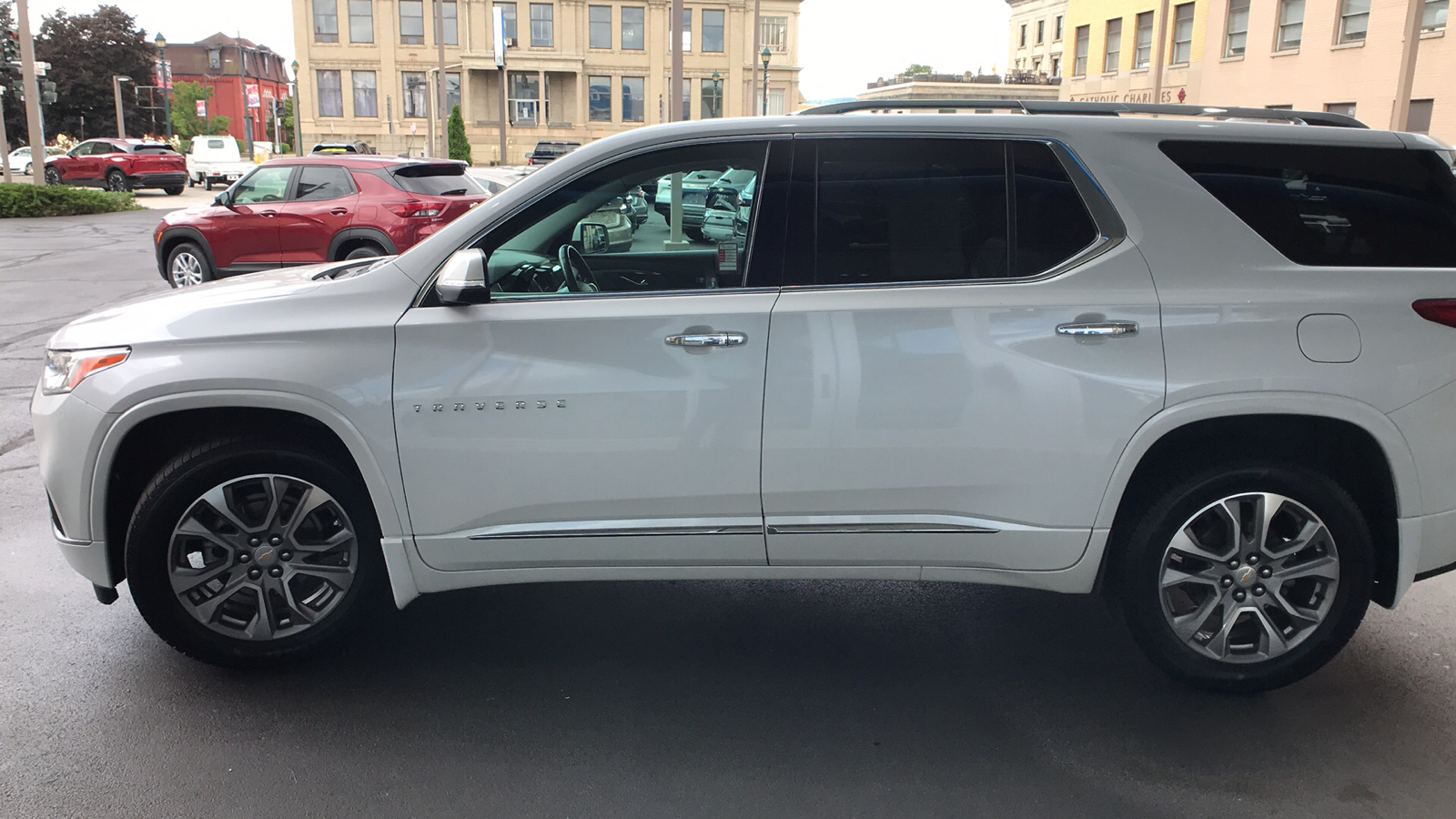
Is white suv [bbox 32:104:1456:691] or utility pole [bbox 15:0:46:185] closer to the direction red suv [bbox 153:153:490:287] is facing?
the utility pole

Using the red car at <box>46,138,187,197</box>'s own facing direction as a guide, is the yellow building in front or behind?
behind

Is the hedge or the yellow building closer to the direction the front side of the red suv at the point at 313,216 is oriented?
the hedge

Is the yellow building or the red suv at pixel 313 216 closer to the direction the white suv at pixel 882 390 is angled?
the red suv

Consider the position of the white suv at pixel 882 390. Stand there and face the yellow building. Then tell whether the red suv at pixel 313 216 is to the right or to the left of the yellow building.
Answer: left

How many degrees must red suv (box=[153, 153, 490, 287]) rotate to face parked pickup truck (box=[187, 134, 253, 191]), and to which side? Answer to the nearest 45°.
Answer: approximately 45° to its right

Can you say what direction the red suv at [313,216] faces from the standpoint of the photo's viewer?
facing away from the viewer and to the left of the viewer

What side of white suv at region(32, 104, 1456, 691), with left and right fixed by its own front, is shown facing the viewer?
left

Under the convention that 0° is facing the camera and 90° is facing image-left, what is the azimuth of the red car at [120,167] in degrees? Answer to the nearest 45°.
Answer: approximately 135°

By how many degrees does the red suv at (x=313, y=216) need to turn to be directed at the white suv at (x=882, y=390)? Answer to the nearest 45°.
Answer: approximately 135° to its left
